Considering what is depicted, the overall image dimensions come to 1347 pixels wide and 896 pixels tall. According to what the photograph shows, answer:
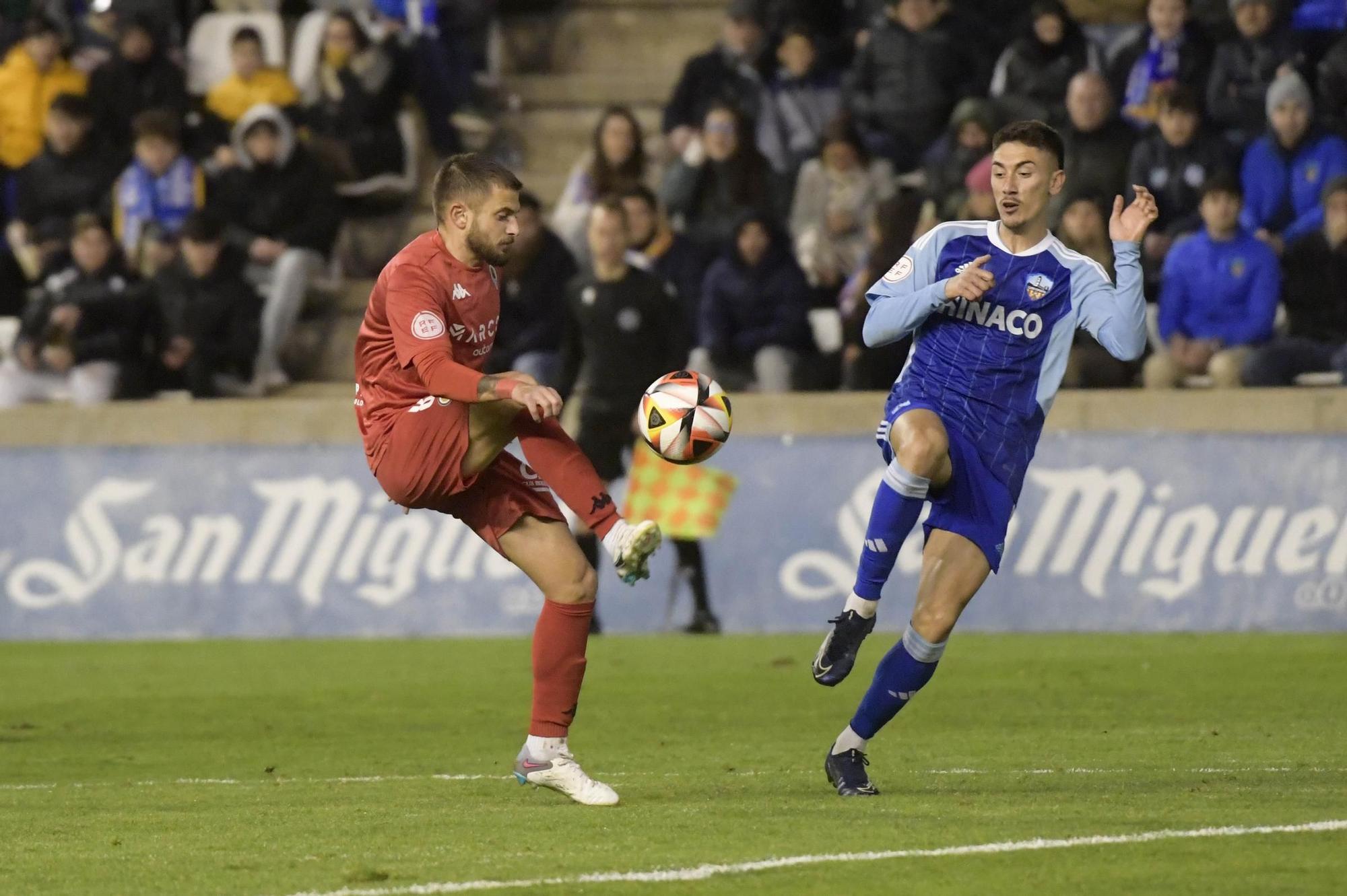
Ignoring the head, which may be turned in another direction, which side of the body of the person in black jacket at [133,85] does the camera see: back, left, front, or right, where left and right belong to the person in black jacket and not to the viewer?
front

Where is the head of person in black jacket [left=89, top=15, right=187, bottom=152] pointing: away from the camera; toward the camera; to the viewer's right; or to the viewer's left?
toward the camera

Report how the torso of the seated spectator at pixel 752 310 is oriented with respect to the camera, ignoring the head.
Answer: toward the camera

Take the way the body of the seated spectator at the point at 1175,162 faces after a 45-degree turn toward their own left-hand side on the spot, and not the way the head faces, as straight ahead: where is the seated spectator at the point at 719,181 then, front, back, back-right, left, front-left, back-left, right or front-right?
back-right

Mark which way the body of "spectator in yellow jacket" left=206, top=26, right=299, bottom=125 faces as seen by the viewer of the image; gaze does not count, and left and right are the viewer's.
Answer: facing the viewer

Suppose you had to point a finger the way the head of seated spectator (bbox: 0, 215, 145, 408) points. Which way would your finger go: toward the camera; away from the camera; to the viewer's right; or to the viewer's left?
toward the camera

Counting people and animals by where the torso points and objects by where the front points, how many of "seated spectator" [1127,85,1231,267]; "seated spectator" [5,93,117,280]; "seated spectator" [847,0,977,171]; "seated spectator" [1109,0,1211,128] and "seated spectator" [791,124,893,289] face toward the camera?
5

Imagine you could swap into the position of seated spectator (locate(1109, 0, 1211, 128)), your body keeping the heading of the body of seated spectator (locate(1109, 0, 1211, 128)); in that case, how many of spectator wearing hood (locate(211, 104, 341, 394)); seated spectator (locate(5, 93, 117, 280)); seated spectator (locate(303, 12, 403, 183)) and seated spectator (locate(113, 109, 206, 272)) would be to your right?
4

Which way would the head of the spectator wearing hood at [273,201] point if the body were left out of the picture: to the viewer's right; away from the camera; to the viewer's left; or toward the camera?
toward the camera

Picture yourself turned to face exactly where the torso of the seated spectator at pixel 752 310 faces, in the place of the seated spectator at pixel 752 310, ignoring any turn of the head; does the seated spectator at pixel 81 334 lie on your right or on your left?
on your right

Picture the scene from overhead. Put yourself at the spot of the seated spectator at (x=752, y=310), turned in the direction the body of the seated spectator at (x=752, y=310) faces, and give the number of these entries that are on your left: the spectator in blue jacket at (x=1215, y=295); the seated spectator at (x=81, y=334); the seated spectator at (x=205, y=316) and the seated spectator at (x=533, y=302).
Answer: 1

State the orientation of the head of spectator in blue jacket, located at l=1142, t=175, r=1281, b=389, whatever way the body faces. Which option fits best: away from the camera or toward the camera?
toward the camera

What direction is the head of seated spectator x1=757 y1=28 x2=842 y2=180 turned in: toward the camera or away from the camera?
toward the camera

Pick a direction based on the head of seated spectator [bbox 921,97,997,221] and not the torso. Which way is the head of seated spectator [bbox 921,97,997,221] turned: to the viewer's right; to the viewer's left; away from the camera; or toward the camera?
toward the camera

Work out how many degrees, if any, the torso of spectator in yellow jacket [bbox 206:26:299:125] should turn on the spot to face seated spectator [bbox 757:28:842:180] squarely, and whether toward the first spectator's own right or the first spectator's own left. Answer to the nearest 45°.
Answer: approximately 45° to the first spectator's own left

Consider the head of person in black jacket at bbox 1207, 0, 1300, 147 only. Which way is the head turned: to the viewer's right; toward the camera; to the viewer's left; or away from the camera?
toward the camera

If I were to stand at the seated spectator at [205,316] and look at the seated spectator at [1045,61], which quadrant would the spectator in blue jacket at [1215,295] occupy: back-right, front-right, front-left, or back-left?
front-right

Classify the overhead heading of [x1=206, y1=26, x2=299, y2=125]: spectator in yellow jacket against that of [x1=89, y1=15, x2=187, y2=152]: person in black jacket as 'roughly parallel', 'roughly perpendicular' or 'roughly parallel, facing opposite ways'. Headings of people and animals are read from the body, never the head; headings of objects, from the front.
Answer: roughly parallel

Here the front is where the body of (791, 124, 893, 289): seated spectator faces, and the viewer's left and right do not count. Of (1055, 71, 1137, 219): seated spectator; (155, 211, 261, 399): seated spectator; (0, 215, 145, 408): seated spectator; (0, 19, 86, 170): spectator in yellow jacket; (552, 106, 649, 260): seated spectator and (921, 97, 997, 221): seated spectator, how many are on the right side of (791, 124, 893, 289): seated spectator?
4
